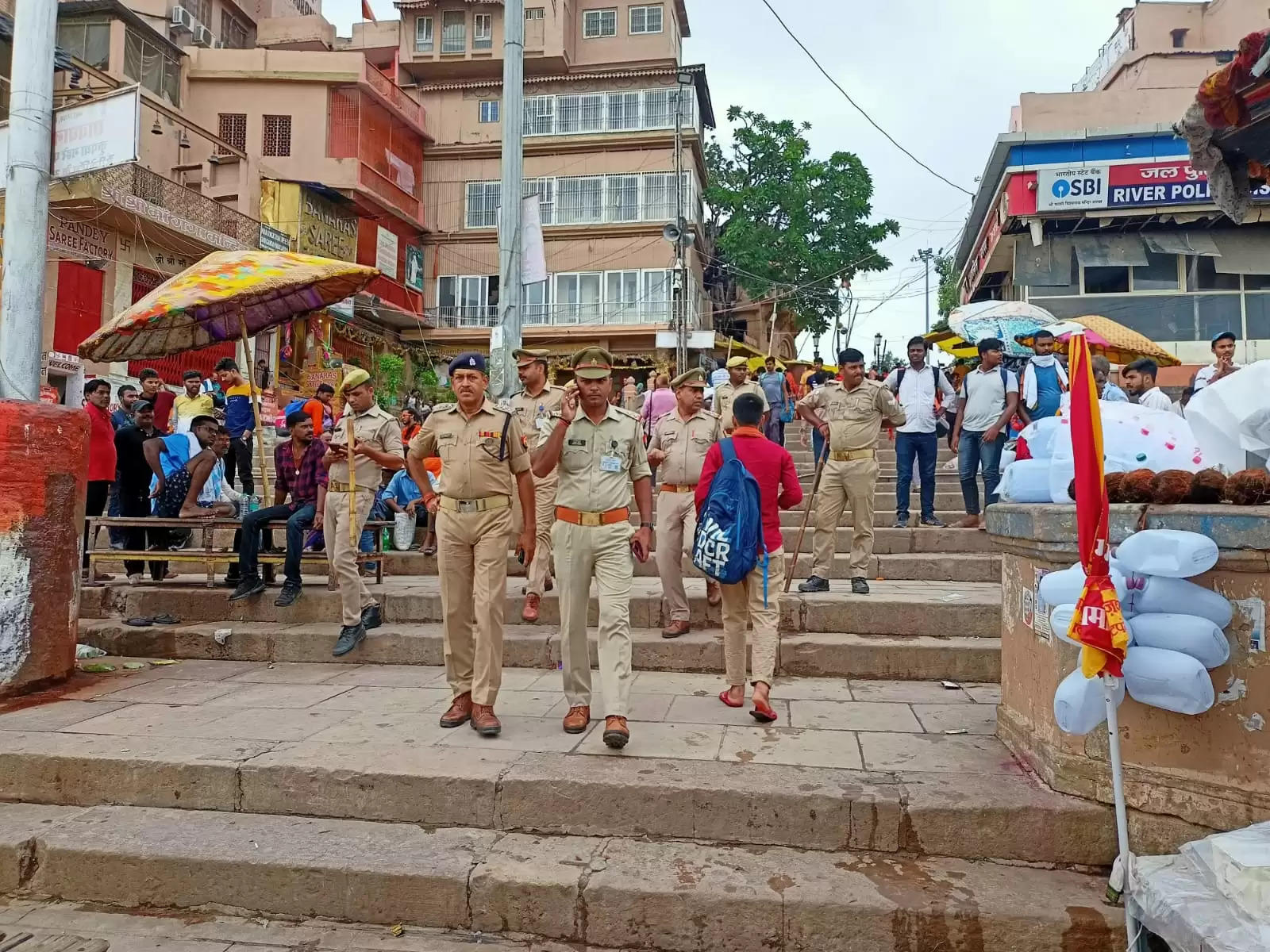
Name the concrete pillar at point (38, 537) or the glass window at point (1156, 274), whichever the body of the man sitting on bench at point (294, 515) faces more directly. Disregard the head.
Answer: the concrete pillar

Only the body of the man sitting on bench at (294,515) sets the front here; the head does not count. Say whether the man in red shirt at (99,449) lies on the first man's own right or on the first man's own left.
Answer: on the first man's own right

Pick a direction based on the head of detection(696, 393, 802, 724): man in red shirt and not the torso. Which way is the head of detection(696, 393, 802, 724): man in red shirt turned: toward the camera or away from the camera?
away from the camera

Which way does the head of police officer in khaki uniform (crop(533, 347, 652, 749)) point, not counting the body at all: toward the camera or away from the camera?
toward the camera

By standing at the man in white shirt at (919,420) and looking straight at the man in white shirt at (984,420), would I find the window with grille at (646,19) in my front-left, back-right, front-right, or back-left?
back-left

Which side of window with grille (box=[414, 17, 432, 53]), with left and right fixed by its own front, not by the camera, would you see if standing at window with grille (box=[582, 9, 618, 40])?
left

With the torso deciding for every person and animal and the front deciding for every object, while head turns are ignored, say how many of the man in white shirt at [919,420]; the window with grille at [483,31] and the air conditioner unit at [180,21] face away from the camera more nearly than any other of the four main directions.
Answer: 0

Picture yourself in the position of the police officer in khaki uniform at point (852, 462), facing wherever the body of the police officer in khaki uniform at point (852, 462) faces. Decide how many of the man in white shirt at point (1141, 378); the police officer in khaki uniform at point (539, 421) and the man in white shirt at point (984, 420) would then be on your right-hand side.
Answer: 1

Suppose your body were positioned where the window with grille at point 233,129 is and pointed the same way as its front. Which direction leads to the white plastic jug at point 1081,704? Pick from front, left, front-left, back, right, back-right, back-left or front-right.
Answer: front

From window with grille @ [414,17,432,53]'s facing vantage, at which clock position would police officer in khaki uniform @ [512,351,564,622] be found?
The police officer in khaki uniform is roughly at 12 o'clock from the window with grille.

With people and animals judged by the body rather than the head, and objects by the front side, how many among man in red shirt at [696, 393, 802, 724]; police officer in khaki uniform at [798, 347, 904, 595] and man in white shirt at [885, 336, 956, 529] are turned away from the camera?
1

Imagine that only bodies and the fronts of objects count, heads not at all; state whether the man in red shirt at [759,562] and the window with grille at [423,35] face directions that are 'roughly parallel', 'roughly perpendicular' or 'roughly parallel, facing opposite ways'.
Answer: roughly parallel, facing opposite ways

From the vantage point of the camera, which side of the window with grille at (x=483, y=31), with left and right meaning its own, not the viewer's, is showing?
front

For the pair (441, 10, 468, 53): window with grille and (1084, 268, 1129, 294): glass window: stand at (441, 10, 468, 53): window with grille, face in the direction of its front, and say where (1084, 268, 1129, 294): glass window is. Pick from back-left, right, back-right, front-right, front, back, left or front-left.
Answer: front-left

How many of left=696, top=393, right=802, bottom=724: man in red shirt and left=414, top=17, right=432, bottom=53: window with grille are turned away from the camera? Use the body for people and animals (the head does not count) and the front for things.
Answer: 1

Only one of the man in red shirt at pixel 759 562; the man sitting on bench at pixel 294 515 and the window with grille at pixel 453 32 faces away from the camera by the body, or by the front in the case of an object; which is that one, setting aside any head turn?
the man in red shirt

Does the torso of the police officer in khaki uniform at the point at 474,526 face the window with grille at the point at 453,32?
no

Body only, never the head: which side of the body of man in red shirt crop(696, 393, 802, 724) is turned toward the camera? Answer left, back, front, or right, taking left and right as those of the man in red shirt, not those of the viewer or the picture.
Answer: back

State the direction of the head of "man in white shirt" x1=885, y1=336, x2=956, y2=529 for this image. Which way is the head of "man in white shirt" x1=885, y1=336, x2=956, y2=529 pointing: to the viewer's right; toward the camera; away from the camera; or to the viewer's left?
toward the camera

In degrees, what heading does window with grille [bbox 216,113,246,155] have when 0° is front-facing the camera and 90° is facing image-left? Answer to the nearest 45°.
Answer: approximately 0°

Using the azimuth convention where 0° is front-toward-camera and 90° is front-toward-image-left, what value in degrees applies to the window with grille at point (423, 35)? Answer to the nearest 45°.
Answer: approximately 0°
